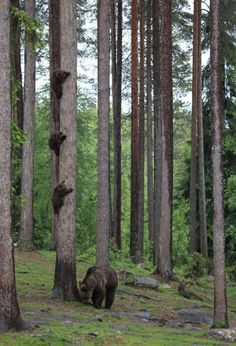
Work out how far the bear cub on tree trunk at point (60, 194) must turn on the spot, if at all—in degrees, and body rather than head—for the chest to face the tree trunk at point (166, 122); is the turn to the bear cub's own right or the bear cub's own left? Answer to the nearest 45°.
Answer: approximately 45° to the bear cub's own left

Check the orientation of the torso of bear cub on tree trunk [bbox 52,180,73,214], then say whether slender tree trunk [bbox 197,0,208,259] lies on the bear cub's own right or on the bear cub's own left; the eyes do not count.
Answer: on the bear cub's own left

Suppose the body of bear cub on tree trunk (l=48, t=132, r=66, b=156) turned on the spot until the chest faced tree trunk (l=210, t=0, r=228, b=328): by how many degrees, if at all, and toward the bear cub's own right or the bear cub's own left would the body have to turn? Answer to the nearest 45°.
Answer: approximately 45° to the bear cub's own right

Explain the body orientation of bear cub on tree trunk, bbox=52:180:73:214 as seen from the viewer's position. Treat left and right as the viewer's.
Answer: facing to the right of the viewer

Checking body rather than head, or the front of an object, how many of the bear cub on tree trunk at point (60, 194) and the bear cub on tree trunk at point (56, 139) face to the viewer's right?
2

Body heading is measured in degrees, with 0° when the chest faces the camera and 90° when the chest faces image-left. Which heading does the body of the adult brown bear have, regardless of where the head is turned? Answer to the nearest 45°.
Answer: approximately 45°

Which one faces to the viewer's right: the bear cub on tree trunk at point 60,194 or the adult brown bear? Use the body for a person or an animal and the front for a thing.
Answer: the bear cub on tree trunk

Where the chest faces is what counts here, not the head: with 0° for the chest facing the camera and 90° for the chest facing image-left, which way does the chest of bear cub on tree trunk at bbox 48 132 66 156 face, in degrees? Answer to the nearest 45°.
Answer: approximately 270°

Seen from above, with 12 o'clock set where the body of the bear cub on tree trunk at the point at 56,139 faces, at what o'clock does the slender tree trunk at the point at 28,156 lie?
The slender tree trunk is roughly at 9 o'clock from the bear cub on tree trunk.

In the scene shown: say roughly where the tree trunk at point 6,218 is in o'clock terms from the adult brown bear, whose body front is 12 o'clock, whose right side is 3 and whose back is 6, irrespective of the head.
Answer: The tree trunk is roughly at 11 o'clock from the adult brown bear.

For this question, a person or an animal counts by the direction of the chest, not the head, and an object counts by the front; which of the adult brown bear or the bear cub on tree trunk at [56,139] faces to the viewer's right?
the bear cub on tree trunk

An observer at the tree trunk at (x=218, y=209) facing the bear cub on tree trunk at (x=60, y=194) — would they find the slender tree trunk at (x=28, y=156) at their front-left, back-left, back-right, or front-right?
front-right
